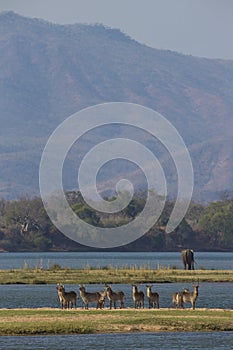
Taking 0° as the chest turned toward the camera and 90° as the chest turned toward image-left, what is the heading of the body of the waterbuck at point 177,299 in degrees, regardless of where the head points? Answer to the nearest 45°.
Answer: approximately 270°

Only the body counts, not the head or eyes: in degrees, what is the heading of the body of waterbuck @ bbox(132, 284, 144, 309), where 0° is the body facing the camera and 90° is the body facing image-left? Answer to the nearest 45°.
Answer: approximately 45°

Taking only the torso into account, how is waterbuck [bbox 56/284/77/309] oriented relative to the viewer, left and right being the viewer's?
facing the viewer and to the left of the viewer

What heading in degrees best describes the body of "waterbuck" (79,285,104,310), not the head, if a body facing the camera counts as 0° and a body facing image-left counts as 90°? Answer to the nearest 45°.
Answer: approximately 90°

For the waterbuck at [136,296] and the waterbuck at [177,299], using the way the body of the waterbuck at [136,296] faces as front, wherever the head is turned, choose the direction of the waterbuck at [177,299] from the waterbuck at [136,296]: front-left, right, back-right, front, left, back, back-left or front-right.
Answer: back-left

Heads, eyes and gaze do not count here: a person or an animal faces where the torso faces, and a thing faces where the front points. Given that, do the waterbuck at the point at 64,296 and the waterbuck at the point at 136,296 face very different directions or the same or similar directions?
same or similar directions

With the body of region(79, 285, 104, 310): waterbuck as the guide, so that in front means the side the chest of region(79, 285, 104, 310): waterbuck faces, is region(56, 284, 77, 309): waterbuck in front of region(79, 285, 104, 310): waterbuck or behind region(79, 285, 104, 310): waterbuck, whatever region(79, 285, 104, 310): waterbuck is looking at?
in front

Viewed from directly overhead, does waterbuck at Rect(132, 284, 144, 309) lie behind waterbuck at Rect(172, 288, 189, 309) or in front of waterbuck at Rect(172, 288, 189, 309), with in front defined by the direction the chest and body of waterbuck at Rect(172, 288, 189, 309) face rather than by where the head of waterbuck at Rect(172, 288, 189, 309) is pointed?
behind

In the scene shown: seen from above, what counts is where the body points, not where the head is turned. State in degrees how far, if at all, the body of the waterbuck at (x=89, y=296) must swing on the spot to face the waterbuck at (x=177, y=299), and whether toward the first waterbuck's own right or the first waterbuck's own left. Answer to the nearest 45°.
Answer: approximately 180°

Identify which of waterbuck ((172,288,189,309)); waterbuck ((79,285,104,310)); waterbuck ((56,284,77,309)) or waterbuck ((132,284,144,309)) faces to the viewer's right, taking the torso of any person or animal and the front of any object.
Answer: waterbuck ((172,288,189,309))
